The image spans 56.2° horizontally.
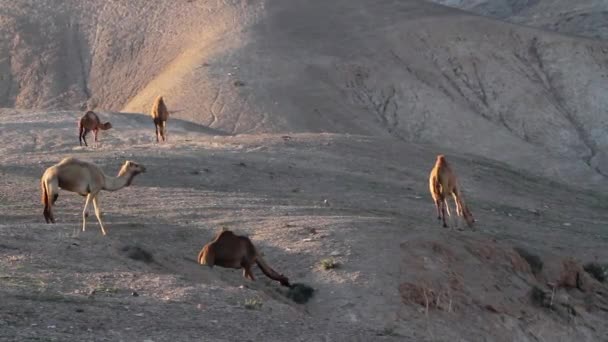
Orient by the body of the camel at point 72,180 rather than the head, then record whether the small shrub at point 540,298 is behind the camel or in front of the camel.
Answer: in front

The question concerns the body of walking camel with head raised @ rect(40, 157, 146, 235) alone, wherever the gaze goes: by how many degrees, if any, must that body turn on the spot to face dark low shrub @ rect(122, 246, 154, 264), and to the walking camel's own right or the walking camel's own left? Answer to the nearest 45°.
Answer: approximately 45° to the walking camel's own right

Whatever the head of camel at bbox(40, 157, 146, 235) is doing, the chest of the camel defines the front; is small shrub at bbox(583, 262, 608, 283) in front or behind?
in front

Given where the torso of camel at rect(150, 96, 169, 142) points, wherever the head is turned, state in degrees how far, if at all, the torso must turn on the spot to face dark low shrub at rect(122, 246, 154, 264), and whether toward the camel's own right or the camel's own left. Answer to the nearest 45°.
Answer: approximately 180°

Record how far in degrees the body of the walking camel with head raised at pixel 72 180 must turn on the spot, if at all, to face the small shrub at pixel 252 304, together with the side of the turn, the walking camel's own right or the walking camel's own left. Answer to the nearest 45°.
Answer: approximately 45° to the walking camel's own right

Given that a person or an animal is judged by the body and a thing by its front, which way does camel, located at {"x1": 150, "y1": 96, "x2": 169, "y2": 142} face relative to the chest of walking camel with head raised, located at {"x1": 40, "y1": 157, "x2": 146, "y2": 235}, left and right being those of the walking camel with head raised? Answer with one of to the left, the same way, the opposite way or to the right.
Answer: to the left

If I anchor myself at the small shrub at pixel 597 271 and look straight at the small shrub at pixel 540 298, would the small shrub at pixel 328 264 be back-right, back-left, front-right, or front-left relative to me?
front-right

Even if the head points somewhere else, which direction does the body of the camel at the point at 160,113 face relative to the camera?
away from the camera

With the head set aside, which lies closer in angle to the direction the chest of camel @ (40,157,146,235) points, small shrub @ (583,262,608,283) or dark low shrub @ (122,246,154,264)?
the small shrub

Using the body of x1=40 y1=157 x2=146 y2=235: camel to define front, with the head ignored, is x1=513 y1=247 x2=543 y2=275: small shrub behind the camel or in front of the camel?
in front

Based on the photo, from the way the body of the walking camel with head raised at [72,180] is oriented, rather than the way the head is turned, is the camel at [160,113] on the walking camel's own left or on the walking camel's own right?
on the walking camel's own left

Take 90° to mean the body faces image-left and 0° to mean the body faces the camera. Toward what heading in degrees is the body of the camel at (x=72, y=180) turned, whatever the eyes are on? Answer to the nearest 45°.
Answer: approximately 270°
